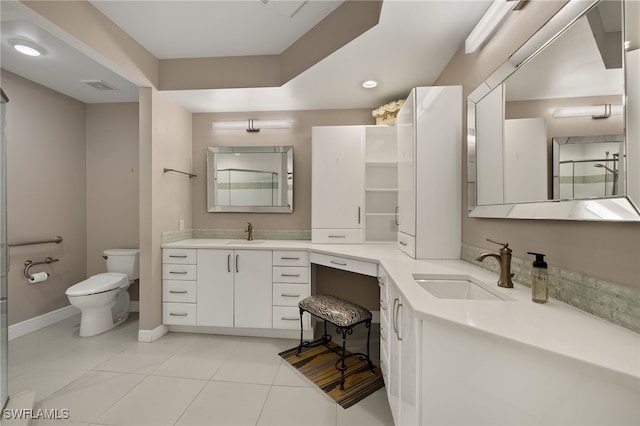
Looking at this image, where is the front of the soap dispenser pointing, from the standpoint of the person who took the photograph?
facing to the left of the viewer

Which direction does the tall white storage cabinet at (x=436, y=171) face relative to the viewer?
to the viewer's left

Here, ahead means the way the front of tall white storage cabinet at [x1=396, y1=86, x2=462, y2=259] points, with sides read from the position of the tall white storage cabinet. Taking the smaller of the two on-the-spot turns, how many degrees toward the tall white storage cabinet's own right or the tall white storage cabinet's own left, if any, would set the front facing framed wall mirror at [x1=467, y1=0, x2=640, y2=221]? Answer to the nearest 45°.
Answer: approximately 135° to the tall white storage cabinet's own left

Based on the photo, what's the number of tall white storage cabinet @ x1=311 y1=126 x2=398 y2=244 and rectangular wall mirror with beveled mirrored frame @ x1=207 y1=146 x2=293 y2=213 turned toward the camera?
2

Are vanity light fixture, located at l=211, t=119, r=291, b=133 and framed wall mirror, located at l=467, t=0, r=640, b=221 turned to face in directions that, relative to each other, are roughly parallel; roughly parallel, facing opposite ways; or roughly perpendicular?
roughly perpendicular

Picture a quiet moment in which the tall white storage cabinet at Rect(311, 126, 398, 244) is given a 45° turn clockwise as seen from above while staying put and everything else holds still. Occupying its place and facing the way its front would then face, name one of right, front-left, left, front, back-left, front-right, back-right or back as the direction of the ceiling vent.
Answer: front-right

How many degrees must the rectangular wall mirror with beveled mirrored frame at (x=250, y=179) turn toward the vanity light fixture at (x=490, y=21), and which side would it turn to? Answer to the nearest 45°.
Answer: approximately 45° to its left

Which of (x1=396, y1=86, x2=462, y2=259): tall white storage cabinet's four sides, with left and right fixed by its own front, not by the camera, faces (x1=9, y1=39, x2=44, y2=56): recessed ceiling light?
front

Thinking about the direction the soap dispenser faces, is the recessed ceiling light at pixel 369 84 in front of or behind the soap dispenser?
in front

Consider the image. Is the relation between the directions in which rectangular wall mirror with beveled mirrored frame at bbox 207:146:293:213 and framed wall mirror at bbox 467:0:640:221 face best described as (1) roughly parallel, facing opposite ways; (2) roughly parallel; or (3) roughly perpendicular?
roughly perpendicular
